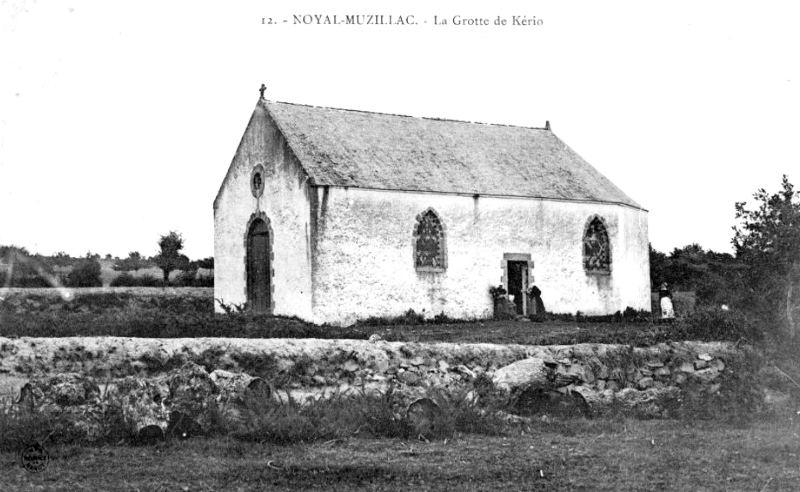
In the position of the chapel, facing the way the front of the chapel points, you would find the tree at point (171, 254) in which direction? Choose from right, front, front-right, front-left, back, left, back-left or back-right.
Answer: right

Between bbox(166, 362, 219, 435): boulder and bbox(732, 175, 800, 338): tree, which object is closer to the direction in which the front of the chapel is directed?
the boulder

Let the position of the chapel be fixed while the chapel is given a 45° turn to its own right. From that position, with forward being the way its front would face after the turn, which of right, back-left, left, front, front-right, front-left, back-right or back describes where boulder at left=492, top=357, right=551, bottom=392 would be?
left

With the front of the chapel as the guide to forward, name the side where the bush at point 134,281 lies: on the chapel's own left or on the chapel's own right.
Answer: on the chapel's own right

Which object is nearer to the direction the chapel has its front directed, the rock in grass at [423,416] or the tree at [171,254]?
the rock in grass

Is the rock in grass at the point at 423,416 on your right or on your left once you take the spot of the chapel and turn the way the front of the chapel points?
on your left

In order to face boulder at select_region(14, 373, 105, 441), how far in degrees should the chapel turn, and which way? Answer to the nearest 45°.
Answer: approximately 45° to its left

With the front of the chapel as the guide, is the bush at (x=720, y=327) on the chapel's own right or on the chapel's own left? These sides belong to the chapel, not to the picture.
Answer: on the chapel's own left

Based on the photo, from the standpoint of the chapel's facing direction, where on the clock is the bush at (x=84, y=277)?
The bush is roughly at 2 o'clock from the chapel.

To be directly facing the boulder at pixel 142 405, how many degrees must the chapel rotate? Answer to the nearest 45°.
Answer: approximately 45° to its left

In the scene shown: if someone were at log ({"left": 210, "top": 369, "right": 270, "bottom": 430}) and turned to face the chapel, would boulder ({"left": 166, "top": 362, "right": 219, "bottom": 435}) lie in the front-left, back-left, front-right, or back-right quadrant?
back-left

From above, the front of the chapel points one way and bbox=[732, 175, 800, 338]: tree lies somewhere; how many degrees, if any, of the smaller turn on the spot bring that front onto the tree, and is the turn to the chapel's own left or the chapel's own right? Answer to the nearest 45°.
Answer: approximately 90° to the chapel's own left

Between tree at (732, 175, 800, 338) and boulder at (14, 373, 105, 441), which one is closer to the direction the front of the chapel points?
the boulder

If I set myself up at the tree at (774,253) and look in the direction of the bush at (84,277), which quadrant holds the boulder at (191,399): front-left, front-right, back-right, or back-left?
front-left
